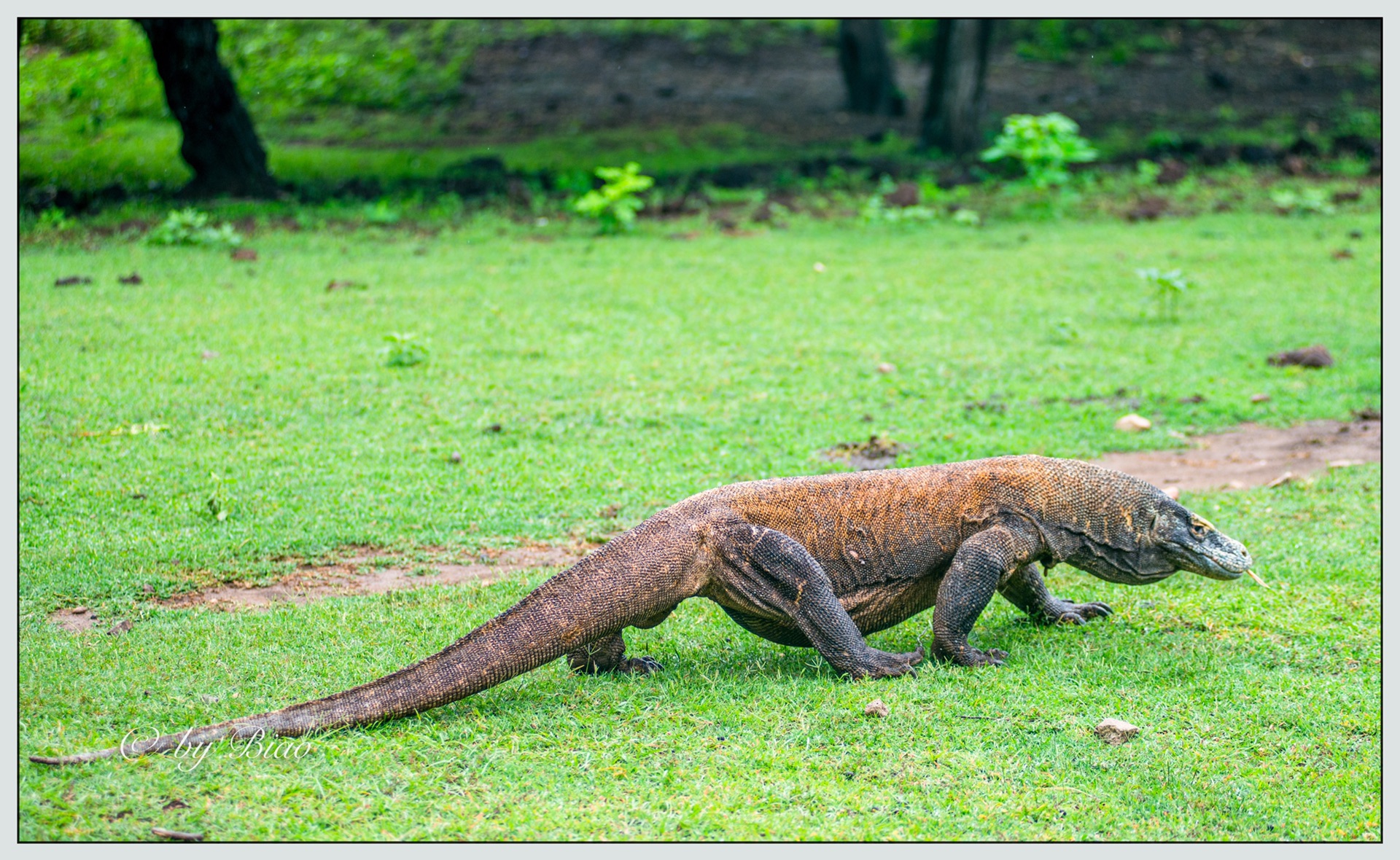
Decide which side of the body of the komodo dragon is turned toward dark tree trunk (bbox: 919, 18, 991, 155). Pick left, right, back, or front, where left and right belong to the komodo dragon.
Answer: left

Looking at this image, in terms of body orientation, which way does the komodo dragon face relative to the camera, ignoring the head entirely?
to the viewer's right

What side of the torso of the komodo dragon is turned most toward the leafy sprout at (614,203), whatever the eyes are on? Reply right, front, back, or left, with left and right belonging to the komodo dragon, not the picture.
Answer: left

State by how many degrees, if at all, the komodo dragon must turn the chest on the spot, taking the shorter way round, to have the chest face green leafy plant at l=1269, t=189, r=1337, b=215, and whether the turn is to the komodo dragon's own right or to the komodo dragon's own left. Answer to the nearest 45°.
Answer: approximately 45° to the komodo dragon's own left

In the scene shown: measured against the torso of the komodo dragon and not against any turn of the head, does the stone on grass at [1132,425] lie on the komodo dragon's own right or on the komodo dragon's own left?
on the komodo dragon's own left

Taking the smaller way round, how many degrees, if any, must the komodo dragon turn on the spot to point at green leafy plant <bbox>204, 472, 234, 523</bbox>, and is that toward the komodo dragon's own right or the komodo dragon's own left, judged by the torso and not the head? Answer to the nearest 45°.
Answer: approximately 135° to the komodo dragon's own left

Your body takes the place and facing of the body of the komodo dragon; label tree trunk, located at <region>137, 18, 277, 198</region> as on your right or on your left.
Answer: on your left

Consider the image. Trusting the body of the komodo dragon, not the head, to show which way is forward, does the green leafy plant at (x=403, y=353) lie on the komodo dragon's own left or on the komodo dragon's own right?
on the komodo dragon's own left
